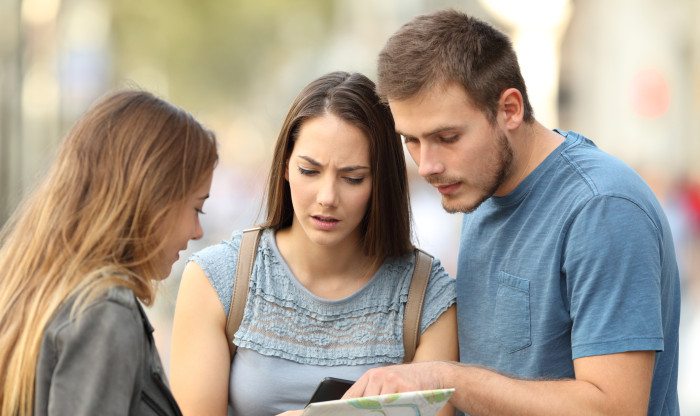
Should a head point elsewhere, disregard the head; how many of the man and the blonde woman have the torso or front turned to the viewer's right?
1

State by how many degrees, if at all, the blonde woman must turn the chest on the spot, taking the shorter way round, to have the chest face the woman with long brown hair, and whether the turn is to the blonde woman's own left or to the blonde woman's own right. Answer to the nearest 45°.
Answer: approximately 45° to the blonde woman's own left

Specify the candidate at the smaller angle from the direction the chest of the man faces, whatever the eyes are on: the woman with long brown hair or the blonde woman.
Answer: the blonde woman

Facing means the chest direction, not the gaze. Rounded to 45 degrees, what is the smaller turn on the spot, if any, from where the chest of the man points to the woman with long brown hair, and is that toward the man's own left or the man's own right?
approximately 45° to the man's own right

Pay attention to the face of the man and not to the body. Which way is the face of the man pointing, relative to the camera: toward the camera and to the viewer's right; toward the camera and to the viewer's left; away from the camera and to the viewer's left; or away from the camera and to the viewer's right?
toward the camera and to the viewer's left

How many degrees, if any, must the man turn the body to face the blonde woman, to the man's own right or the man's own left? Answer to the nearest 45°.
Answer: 0° — they already face them

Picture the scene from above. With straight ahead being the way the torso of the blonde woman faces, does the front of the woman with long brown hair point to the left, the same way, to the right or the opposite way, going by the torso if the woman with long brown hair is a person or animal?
to the right

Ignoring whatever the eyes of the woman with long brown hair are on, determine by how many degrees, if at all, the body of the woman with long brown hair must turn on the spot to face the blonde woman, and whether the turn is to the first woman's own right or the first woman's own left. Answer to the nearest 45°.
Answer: approximately 45° to the first woman's own right

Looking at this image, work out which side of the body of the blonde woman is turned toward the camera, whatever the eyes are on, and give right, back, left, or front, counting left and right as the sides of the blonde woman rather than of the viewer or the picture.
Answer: right

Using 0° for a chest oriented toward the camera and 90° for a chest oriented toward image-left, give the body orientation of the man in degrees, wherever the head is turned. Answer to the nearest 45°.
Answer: approximately 45°

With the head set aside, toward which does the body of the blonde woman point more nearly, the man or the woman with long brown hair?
the man

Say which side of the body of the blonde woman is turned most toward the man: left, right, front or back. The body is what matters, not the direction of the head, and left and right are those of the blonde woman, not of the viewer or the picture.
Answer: front

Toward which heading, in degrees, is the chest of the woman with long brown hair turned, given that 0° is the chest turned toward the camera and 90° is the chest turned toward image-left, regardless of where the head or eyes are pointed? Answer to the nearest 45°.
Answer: approximately 0°

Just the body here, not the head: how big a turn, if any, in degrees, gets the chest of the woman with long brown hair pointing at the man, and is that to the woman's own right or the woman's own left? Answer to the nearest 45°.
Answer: approximately 45° to the woman's own left
